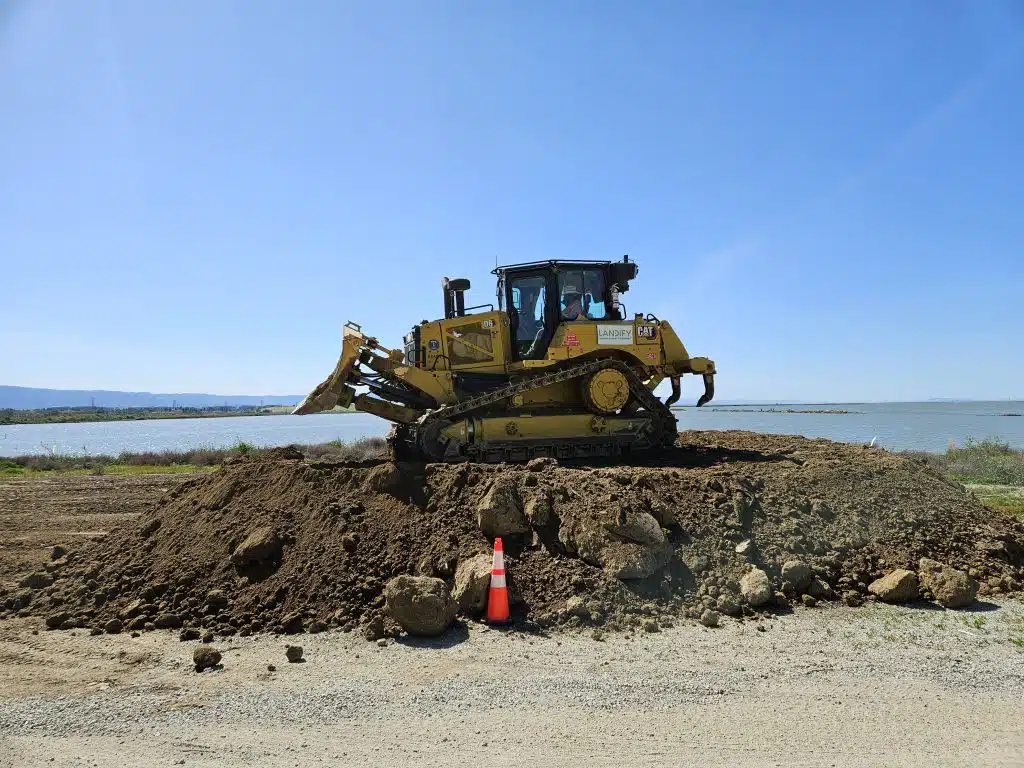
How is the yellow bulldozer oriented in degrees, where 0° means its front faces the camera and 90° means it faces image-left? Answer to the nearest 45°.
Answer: approximately 90°

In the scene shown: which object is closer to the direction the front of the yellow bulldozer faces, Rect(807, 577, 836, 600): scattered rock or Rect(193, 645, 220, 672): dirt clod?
the dirt clod

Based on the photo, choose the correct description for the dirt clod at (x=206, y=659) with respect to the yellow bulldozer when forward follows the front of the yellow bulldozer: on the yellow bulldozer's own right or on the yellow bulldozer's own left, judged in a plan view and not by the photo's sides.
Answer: on the yellow bulldozer's own left

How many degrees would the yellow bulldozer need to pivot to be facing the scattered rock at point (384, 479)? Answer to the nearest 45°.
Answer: approximately 45° to its left

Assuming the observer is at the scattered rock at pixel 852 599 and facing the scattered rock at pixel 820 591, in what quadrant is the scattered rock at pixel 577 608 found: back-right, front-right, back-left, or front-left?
front-left

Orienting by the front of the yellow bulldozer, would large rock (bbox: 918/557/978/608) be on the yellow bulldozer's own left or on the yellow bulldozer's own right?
on the yellow bulldozer's own left

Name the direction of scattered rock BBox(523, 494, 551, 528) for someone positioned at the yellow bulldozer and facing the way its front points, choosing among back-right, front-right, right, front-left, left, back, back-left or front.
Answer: left

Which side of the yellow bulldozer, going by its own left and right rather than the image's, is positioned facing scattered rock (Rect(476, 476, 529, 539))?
left

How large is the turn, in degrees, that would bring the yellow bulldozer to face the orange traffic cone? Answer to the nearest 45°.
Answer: approximately 90° to its left

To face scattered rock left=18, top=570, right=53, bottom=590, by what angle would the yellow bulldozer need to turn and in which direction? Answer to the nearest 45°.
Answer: approximately 45° to its left

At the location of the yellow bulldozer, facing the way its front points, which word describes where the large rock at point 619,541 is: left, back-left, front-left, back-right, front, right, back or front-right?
left

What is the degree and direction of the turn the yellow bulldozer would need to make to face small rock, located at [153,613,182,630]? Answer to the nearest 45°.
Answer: approximately 45° to its left
